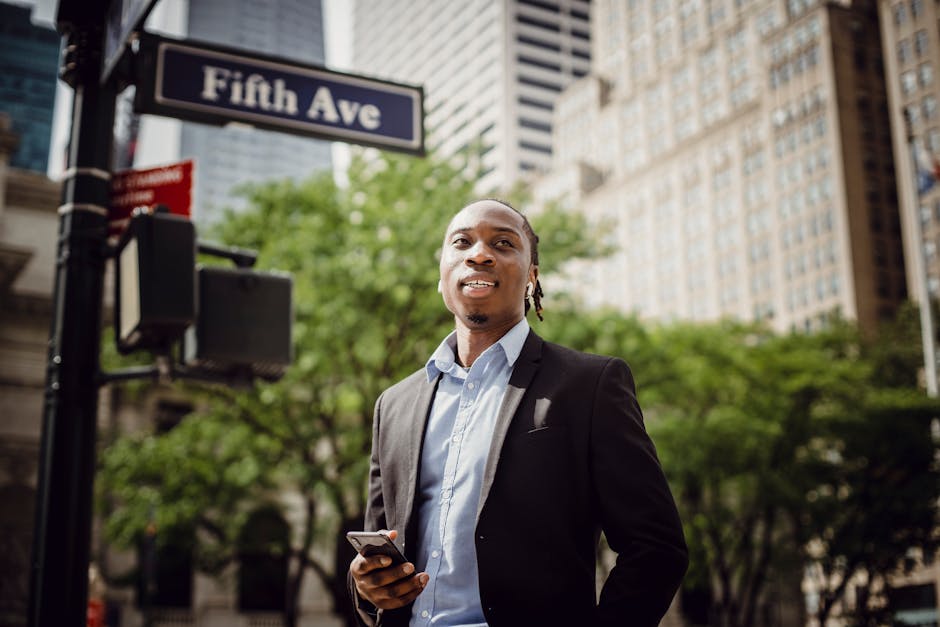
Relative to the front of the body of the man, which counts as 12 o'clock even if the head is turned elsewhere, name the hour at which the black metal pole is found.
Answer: The black metal pole is roughly at 3 o'clock from the man.

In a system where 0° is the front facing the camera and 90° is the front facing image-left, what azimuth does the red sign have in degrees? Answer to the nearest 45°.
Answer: approximately 45°

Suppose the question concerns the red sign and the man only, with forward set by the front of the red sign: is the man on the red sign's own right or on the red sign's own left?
on the red sign's own left

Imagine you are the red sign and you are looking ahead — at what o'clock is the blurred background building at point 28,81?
The blurred background building is roughly at 4 o'clock from the red sign.

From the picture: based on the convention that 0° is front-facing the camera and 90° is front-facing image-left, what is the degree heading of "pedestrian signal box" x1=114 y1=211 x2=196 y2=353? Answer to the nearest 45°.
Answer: approximately 90°

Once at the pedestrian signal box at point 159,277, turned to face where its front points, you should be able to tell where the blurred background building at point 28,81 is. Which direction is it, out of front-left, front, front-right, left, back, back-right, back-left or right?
right

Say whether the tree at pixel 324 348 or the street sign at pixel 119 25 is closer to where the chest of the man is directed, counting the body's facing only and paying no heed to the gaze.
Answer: the street sign

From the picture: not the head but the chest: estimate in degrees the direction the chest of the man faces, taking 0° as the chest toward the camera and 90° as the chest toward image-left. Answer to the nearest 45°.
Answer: approximately 45°

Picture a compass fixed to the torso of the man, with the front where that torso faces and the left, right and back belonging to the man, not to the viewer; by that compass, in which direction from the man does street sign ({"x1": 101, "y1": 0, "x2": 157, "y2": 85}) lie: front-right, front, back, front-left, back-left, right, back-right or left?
right
